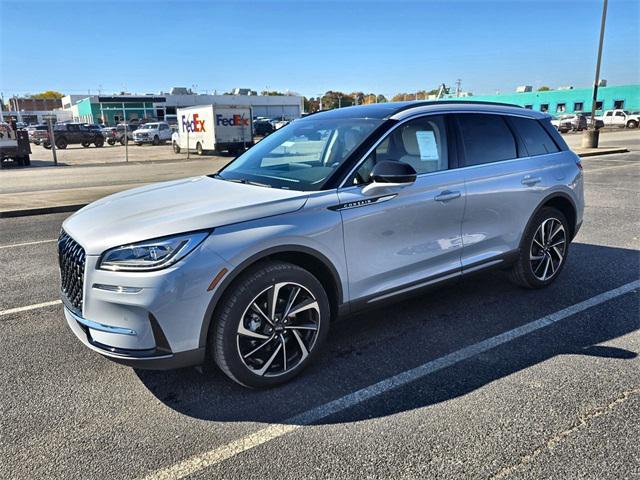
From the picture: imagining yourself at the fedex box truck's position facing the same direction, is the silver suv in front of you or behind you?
behind

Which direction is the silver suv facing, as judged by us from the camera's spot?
facing the viewer and to the left of the viewer

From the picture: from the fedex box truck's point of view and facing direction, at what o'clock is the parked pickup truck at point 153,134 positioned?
The parked pickup truck is roughly at 1 o'clock from the fedex box truck.

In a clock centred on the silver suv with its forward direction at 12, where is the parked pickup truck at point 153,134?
The parked pickup truck is roughly at 4 o'clock from the silver suv.

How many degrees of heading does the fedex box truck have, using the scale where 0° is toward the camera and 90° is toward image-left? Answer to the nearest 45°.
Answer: approximately 135°

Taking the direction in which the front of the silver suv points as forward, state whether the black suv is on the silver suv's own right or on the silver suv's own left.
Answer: on the silver suv's own right

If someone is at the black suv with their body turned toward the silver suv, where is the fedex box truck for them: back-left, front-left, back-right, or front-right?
front-left

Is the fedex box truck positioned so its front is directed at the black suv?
yes

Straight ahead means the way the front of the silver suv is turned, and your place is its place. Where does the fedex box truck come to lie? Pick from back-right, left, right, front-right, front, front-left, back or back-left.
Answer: back-right
